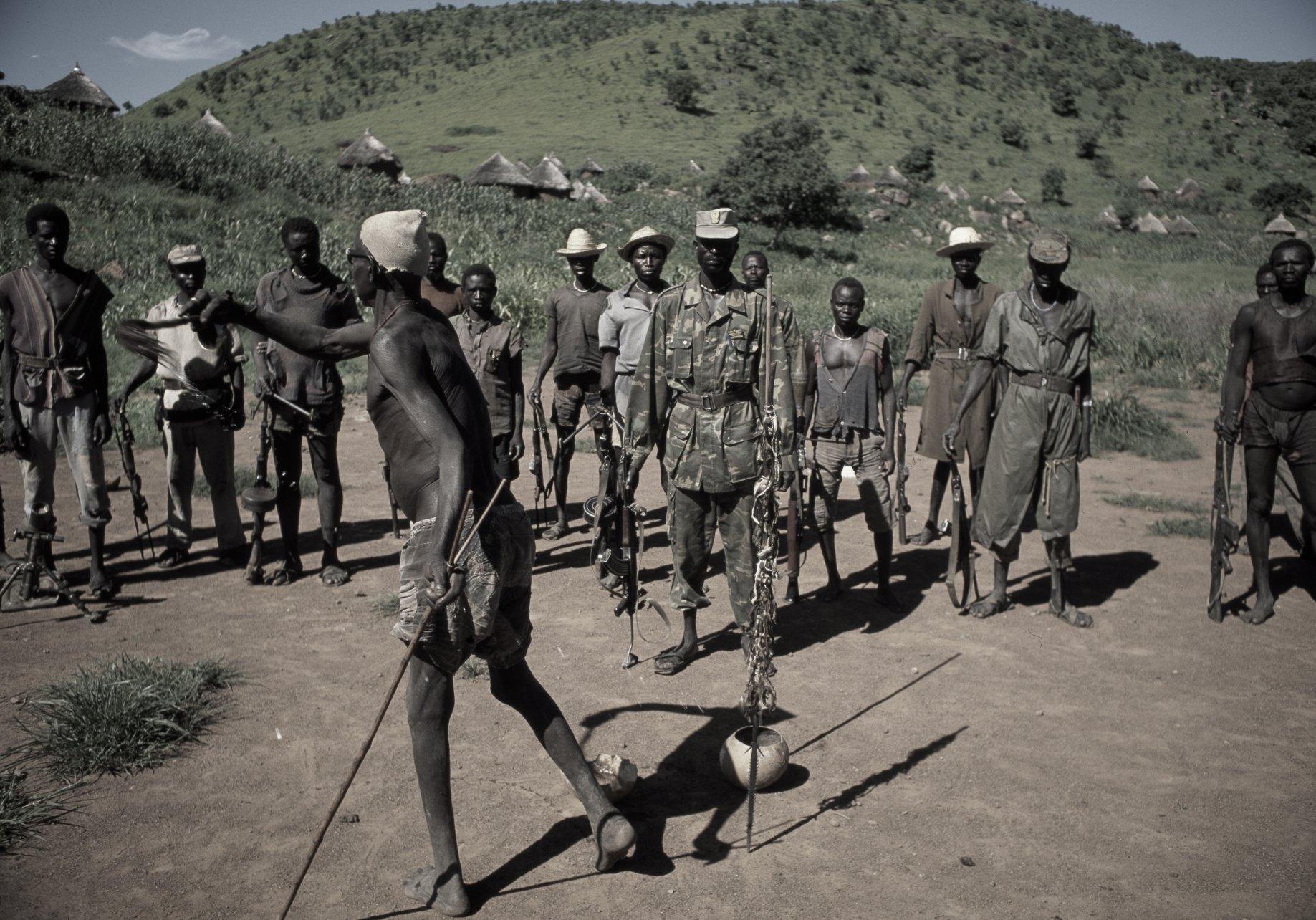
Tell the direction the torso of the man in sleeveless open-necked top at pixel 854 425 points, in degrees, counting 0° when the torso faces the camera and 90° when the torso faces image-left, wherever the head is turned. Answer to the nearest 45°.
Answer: approximately 0°

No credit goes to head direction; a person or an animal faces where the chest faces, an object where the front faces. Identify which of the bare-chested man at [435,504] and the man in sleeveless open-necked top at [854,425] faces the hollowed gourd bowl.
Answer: the man in sleeveless open-necked top at [854,425]

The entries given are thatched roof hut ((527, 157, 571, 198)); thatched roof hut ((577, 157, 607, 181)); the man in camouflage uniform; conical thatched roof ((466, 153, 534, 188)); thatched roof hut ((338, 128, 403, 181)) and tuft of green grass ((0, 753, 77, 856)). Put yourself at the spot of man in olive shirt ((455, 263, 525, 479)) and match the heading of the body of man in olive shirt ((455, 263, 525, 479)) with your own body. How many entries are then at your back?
4

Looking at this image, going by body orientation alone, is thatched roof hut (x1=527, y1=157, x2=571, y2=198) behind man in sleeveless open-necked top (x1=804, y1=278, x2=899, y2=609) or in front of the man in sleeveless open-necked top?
behind

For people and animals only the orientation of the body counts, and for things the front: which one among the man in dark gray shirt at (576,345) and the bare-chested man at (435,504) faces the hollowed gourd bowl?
the man in dark gray shirt

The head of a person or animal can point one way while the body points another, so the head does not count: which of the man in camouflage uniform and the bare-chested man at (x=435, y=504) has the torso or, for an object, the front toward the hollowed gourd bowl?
the man in camouflage uniform

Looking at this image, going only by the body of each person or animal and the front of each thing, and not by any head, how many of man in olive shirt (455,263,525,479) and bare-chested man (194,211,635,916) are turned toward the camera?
1

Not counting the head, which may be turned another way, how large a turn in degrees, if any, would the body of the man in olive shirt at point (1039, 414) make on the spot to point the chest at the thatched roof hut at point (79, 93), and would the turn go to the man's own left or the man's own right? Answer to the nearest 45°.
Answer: approximately 135° to the man's own right

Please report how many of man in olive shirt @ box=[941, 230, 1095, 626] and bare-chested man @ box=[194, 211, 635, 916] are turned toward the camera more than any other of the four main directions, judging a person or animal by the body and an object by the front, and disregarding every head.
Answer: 1

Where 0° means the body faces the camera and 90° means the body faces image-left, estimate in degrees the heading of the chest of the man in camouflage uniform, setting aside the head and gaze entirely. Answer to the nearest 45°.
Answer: approximately 0°
